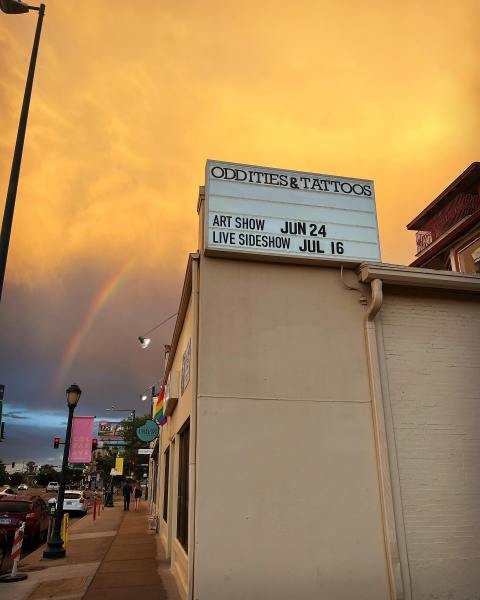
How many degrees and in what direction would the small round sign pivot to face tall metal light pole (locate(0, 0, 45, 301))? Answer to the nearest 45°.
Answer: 0° — it already faces it

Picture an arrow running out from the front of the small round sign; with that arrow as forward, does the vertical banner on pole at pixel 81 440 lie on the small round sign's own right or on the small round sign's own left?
on the small round sign's own right

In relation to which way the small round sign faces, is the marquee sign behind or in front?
in front

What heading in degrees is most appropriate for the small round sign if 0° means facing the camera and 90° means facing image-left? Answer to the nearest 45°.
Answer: approximately 0°

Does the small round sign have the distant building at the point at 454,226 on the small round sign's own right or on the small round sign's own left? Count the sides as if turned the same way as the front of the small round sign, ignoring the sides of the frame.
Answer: on the small round sign's own left

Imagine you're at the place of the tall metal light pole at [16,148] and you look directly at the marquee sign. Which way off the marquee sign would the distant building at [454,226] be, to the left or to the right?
left

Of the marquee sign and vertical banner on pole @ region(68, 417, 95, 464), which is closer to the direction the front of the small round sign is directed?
the marquee sign

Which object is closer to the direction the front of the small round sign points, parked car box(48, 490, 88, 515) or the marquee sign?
the marquee sign

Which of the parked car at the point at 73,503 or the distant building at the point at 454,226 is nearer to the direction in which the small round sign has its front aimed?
the distant building
